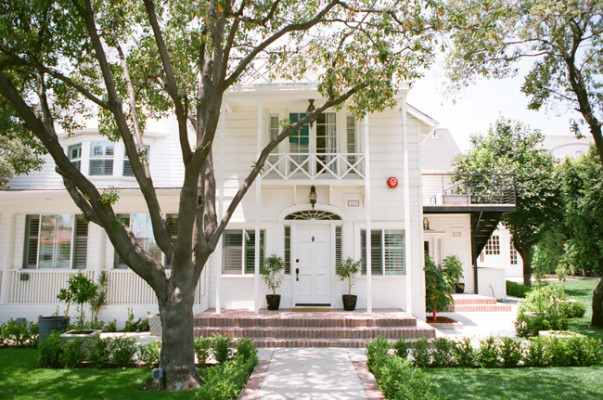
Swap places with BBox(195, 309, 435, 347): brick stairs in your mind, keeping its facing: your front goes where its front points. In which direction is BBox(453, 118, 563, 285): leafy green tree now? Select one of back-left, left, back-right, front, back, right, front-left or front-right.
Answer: back-left

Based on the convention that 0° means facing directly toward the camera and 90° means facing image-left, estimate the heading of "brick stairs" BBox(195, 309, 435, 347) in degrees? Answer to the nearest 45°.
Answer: approximately 0°

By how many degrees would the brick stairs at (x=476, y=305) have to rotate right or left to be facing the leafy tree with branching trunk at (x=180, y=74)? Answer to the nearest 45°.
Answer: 0° — it already faces it

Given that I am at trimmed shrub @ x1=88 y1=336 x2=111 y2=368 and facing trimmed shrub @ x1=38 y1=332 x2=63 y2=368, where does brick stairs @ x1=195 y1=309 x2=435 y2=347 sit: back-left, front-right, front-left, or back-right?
back-right

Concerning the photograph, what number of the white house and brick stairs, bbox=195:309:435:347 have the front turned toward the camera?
2

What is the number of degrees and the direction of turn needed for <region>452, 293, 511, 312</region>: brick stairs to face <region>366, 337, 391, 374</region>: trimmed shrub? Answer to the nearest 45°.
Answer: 0° — it already faces it

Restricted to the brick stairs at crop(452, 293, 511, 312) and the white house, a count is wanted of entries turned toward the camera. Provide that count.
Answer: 2

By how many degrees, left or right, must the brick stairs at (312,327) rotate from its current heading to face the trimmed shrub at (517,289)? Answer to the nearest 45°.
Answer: approximately 135° to its left
